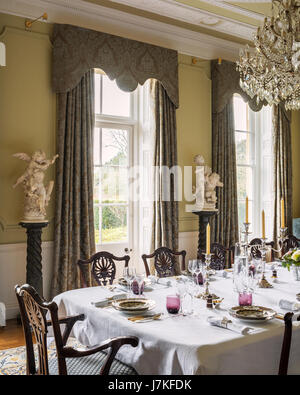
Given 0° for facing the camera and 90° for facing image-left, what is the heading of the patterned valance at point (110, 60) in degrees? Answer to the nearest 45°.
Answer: approximately 315°

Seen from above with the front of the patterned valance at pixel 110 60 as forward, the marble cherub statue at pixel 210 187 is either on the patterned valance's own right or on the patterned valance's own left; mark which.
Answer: on the patterned valance's own left

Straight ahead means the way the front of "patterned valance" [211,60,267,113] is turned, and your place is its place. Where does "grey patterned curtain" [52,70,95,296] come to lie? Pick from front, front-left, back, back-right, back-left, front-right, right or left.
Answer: right

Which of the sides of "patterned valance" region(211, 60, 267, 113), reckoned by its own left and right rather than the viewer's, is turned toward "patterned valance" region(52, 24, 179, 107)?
right

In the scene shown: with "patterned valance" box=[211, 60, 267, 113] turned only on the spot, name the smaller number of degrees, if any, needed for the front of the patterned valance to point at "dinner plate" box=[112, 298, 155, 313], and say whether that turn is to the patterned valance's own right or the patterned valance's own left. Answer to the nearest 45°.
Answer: approximately 45° to the patterned valance's own right

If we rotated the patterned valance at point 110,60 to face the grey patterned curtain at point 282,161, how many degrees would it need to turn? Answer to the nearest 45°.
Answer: approximately 90° to its left

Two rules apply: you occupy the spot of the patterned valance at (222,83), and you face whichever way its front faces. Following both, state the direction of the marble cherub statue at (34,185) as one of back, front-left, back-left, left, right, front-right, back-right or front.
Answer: right

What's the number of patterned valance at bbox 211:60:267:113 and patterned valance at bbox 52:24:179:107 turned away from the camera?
0

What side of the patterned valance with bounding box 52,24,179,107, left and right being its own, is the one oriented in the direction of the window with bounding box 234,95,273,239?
left

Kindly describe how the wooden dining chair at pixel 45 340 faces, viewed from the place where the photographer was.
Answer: facing away from the viewer and to the right of the viewer

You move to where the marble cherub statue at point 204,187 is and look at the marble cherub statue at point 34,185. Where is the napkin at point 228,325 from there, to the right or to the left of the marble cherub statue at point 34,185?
left

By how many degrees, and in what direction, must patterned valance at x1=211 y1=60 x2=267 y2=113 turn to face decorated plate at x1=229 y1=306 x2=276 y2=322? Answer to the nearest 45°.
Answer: approximately 45° to its right
